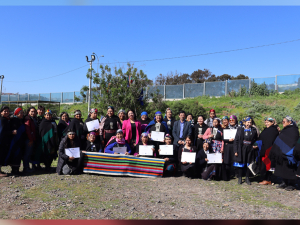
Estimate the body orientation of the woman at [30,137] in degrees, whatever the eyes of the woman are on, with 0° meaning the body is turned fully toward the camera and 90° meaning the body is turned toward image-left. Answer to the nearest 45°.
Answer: approximately 315°

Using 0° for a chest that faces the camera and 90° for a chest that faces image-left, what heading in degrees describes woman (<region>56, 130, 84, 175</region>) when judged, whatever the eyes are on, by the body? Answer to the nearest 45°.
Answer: approximately 0°

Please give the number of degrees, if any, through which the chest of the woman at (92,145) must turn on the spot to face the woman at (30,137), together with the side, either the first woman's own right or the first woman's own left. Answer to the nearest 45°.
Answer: approximately 90° to the first woman's own right

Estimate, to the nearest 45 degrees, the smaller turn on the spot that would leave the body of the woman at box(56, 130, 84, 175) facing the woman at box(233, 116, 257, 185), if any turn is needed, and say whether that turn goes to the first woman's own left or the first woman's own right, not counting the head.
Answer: approximately 90° to the first woman's own left

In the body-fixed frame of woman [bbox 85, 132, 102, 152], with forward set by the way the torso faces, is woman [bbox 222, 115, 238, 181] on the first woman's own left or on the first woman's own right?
on the first woman's own left
